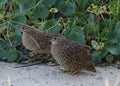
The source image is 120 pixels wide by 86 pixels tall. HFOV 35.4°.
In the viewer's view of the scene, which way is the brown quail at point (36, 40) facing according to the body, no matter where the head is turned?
to the viewer's left

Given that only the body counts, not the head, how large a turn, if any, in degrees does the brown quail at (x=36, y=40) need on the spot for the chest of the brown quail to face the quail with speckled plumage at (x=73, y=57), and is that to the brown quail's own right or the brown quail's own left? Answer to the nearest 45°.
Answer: approximately 135° to the brown quail's own left

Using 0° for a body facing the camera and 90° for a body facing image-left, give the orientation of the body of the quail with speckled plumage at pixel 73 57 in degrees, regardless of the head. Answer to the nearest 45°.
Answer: approximately 90°

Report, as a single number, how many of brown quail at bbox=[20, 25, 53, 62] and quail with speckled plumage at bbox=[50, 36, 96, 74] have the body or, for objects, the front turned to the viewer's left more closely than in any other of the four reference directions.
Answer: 2

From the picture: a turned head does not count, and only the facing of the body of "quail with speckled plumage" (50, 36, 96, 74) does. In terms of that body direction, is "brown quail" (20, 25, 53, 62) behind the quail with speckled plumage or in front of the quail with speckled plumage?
in front

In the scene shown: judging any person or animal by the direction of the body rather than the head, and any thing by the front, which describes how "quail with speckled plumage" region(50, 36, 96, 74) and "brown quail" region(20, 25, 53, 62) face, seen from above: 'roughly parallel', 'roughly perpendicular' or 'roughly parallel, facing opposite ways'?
roughly parallel
